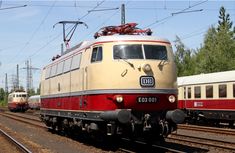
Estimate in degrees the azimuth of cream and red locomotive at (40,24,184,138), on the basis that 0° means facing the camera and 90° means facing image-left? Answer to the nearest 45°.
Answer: approximately 315°

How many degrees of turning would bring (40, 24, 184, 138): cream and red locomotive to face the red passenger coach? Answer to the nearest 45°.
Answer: approximately 135° to its left
